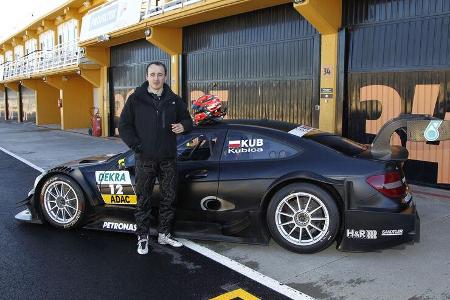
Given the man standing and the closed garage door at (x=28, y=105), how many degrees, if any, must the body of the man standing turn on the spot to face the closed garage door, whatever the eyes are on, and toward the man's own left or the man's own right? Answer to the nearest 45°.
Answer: approximately 180°

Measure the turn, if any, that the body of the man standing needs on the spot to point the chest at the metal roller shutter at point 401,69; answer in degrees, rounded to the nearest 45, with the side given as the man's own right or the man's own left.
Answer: approximately 135° to the man's own left

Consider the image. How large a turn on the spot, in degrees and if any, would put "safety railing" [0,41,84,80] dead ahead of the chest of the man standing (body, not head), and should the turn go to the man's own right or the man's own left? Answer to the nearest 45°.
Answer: approximately 180°

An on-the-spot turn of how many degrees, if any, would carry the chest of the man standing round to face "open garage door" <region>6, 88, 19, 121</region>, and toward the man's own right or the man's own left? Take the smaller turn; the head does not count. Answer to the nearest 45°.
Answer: approximately 180°

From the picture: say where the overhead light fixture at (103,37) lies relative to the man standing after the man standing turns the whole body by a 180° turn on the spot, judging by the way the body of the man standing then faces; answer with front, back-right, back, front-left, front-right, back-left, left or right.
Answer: front

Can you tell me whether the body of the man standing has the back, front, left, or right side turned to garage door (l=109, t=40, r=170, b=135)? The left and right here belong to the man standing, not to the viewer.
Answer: back

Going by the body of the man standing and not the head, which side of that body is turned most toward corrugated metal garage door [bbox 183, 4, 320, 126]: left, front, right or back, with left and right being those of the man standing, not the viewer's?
back

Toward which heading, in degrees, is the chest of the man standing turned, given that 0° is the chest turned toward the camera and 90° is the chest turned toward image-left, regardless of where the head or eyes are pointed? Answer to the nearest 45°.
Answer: approximately 0°

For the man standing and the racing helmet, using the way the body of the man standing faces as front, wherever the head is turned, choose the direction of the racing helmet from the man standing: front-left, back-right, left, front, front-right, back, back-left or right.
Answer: back-left
